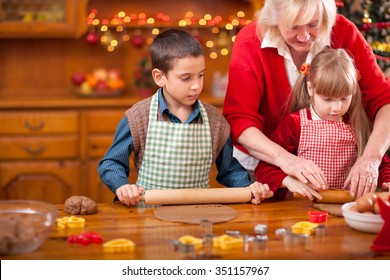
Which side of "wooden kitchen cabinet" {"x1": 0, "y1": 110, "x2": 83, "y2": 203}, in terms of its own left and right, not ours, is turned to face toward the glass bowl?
front

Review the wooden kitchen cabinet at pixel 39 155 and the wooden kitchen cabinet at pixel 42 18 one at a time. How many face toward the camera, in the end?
2

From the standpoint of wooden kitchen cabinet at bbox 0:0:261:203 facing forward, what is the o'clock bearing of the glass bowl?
The glass bowl is roughly at 12 o'clock from the wooden kitchen cabinet.

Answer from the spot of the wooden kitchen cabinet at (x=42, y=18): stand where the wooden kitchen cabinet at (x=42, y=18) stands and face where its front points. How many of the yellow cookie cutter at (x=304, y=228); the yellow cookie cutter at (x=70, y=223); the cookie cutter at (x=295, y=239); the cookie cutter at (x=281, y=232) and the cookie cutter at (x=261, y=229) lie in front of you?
5

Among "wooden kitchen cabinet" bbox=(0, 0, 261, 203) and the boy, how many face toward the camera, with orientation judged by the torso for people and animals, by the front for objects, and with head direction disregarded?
2

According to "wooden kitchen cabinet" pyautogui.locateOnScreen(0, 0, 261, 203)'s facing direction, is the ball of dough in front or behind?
in front

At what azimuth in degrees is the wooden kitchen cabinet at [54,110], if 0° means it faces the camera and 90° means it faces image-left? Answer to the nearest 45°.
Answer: approximately 0°

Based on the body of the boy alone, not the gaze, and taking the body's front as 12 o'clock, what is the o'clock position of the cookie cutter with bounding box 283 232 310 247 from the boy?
The cookie cutter is roughly at 11 o'clock from the boy.

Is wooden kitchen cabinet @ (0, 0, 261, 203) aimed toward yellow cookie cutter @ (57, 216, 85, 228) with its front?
yes

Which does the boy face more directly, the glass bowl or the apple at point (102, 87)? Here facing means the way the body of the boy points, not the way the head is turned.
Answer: the glass bowl
